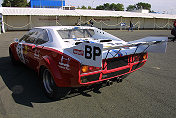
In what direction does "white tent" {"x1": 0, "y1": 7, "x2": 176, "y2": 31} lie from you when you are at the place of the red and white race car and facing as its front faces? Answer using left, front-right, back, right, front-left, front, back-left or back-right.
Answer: front-right

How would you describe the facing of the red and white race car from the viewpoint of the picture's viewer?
facing away from the viewer and to the left of the viewer
